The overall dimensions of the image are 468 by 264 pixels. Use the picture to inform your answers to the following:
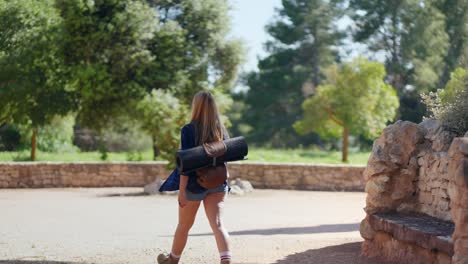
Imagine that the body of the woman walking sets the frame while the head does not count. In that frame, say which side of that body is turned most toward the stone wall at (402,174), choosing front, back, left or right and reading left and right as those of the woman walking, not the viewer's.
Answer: right

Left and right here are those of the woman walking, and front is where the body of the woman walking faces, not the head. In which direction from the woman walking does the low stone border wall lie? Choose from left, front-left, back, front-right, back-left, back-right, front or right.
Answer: front-right

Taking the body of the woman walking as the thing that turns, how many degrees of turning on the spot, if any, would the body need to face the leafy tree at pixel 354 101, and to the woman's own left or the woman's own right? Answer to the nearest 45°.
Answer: approximately 45° to the woman's own right

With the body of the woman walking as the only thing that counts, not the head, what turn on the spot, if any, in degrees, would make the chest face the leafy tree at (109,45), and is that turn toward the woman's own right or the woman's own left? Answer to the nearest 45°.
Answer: approximately 45° to the woman's own right

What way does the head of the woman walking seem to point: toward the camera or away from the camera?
away from the camera

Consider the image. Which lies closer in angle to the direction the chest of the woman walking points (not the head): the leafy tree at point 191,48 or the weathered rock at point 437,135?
the leafy tree

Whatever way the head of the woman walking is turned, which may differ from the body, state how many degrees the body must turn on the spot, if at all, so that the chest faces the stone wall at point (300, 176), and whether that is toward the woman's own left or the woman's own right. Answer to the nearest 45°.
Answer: approximately 45° to the woman's own right

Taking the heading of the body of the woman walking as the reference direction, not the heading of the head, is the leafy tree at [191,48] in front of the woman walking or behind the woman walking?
in front

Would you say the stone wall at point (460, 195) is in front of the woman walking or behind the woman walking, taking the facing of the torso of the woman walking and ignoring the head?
behind

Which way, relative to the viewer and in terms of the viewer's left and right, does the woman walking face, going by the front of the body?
facing away from the viewer and to the left of the viewer
